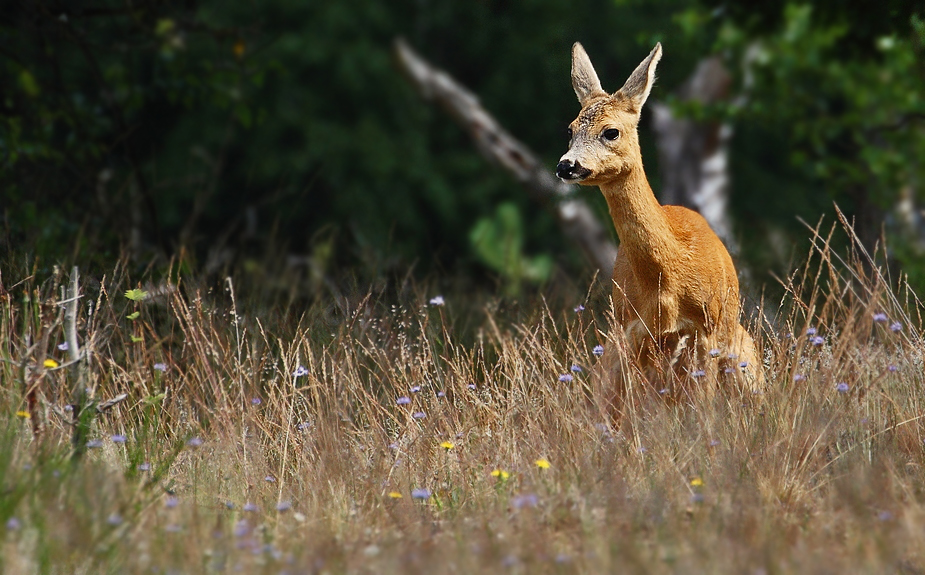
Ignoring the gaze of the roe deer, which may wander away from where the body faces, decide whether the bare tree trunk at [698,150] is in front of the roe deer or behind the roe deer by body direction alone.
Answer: behind

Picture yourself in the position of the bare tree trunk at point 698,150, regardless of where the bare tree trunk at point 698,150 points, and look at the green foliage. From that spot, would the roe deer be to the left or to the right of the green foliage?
left

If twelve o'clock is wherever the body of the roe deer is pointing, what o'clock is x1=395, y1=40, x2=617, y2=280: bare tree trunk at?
The bare tree trunk is roughly at 4 o'clock from the roe deer.

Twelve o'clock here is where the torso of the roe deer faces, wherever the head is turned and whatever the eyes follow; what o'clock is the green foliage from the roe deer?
The green foliage is roughly at 4 o'clock from the roe deer.

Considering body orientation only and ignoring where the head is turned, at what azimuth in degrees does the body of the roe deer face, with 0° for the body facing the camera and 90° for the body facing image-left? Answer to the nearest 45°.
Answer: approximately 45°
